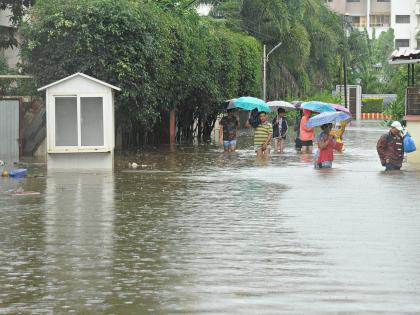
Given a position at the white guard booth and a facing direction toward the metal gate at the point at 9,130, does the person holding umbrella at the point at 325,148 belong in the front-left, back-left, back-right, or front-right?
back-right

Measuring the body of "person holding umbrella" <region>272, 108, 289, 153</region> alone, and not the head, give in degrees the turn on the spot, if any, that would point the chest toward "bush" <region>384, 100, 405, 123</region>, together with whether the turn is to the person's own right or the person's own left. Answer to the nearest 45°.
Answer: approximately 90° to the person's own left

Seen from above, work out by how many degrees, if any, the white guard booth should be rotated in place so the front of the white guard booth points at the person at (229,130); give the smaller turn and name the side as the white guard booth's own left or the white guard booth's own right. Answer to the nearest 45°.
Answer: approximately 135° to the white guard booth's own left

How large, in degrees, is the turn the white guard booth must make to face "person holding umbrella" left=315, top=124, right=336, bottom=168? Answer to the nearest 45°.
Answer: approximately 90° to its left

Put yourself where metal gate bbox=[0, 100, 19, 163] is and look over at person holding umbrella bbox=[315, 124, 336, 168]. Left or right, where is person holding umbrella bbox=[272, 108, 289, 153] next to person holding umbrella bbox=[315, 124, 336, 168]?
left

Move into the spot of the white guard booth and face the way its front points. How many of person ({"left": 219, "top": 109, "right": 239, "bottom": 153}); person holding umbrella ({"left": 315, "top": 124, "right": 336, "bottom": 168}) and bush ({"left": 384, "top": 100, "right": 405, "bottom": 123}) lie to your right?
0

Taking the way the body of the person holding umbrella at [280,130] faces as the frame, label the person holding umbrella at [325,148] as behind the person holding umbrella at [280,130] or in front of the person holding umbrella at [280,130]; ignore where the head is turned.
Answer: in front

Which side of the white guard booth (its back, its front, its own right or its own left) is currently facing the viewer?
front

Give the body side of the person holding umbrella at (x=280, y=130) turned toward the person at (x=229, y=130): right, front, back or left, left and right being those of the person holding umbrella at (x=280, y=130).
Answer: right

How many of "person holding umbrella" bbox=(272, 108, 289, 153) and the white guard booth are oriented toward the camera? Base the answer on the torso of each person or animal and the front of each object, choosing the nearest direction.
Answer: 2

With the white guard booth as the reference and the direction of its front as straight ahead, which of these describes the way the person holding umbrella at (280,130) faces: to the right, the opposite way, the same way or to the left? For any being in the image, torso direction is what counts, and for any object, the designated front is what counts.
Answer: the same way

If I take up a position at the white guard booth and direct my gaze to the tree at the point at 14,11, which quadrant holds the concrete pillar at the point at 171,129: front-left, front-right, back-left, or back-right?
front-right

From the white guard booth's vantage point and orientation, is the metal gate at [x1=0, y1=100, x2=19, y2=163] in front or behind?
behind

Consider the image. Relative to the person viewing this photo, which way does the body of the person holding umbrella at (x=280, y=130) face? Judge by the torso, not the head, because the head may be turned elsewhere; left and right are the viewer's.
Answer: facing the viewer
